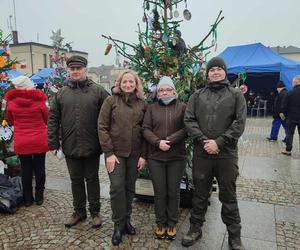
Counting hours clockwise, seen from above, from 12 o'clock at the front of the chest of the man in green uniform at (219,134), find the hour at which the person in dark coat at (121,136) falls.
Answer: The person in dark coat is roughly at 3 o'clock from the man in green uniform.

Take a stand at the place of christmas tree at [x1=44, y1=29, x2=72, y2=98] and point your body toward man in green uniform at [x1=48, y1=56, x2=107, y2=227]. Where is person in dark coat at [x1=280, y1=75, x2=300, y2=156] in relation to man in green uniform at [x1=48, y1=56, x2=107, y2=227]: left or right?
left

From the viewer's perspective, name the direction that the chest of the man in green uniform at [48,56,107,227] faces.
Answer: toward the camera

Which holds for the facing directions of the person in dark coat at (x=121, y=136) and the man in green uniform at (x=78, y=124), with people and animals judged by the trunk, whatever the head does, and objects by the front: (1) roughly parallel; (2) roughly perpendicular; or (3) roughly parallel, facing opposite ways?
roughly parallel

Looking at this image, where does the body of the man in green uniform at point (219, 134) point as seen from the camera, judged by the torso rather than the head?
toward the camera

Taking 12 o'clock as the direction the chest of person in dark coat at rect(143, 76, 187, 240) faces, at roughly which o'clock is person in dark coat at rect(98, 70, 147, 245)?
person in dark coat at rect(98, 70, 147, 245) is roughly at 3 o'clock from person in dark coat at rect(143, 76, 187, 240).

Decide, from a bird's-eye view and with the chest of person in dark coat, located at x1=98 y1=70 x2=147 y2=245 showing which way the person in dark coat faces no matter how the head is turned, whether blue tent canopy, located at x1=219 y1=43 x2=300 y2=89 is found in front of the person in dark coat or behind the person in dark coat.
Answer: behind
